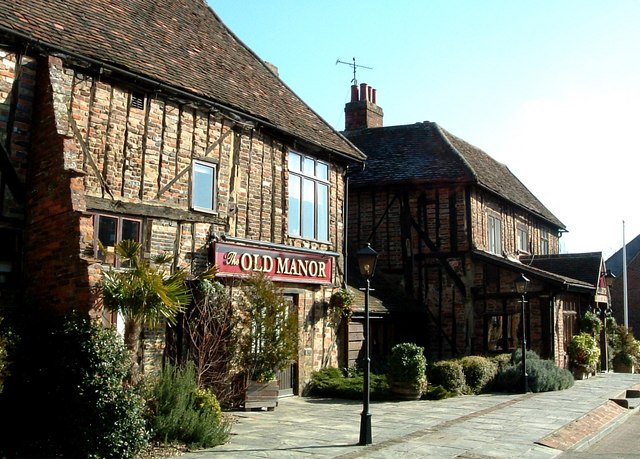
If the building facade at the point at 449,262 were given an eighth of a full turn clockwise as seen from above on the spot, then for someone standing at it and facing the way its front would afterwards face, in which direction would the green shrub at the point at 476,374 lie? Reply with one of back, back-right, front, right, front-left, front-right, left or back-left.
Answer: front

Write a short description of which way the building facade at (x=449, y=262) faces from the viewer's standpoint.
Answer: facing the viewer and to the right of the viewer

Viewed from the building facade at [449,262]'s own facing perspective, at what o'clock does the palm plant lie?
The palm plant is roughly at 2 o'clock from the building facade.

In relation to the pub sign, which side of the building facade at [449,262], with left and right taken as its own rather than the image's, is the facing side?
right

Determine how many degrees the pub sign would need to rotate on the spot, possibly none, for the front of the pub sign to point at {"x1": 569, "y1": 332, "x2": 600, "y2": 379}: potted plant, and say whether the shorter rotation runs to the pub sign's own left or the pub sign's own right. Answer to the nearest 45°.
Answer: approximately 90° to the pub sign's own left

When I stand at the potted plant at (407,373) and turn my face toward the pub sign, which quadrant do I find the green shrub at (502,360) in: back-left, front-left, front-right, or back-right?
back-right

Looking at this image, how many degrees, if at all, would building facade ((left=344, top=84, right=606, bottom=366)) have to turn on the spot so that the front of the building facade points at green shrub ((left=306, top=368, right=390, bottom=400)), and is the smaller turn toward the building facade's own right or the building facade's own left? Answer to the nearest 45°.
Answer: approximately 45° to the building facade's own right

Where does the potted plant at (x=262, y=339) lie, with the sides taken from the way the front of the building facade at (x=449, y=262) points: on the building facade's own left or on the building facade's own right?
on the building facade's own right

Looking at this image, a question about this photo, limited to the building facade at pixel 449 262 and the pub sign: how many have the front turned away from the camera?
0

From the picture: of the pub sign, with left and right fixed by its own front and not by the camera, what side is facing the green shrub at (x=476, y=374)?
left

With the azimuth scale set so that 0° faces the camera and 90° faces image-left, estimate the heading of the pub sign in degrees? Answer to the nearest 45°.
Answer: approximately 315°

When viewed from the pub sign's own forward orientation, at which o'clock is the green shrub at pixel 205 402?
The green shrub is roughly at 2 o'clock from the pub sign.

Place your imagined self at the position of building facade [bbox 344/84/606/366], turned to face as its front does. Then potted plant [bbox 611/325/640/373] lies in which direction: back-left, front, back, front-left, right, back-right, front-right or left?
left

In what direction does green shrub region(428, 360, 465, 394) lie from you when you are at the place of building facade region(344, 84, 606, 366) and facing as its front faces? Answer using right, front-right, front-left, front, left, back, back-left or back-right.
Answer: front-right

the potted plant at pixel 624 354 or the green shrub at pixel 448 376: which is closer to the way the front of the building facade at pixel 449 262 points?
the green shrub
